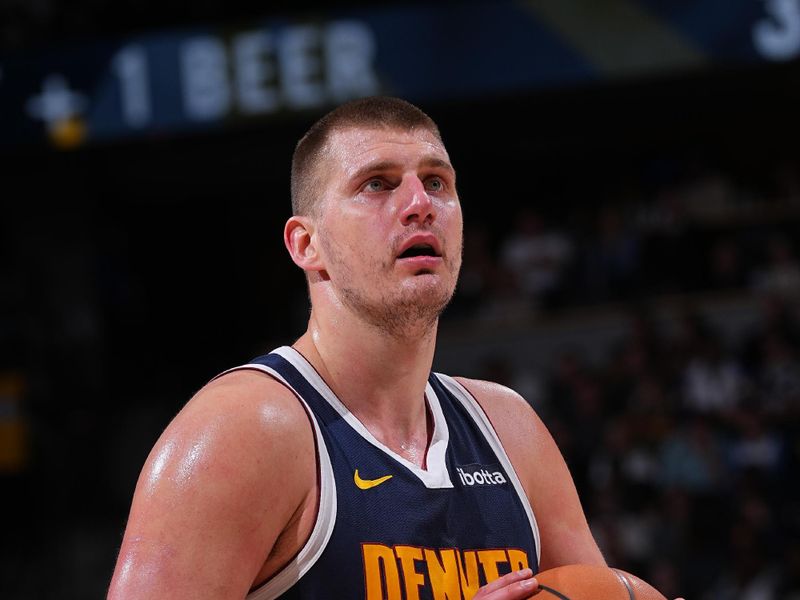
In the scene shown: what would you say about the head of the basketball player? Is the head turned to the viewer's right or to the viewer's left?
to the viewer's right

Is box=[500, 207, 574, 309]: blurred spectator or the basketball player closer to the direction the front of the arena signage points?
the basketball player

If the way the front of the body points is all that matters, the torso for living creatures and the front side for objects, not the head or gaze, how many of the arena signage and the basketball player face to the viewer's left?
0

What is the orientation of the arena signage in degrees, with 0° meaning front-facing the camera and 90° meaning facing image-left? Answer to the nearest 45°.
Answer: approximately 0°

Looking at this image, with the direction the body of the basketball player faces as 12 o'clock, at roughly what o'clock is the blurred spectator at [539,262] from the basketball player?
The blurred spectator is roughly at 8 o'clock from the basketball player.

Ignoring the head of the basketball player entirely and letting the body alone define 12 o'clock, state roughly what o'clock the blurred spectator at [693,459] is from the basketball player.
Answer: The blurred spectator is roughly at 8 o'clock from the basketball player.

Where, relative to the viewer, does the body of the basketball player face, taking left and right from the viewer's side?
facing the viewer and to the right of the viewer

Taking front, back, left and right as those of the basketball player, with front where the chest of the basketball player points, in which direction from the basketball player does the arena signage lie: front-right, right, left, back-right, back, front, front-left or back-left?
back-left

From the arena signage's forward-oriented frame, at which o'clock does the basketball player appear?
The basketball player is roughly at 12 o'clock from the arena signage.

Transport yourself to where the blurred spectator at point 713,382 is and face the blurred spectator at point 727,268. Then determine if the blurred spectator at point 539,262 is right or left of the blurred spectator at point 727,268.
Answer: left
